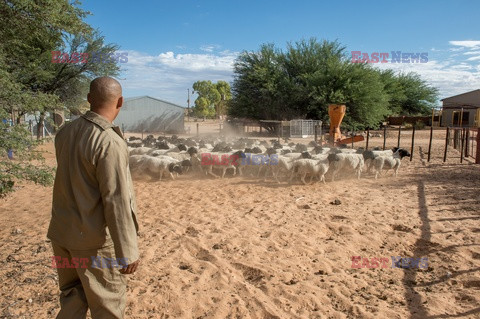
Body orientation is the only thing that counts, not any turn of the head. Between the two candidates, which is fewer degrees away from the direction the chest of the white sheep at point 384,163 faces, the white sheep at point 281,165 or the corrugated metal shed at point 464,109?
the corrugated metal shed

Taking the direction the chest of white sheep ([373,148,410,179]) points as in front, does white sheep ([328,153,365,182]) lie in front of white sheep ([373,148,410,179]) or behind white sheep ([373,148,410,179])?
behind

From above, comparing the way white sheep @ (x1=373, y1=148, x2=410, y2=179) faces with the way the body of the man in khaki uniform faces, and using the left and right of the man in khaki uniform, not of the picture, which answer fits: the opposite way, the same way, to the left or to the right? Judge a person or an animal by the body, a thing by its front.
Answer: to the right

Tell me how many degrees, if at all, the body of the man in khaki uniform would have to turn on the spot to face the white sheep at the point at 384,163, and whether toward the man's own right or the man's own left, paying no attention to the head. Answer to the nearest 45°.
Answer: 0° — they already face it

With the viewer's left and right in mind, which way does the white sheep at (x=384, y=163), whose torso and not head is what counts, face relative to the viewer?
facing to the right of the viewer

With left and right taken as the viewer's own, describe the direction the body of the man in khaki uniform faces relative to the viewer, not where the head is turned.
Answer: facing away from the viewer and to the right of the viewer

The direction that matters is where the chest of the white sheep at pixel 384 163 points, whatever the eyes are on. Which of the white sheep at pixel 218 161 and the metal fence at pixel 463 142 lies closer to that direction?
the metal fence

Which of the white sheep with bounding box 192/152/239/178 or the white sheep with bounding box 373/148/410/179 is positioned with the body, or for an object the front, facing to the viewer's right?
the white sheep with bounding box 373/148/410/179
